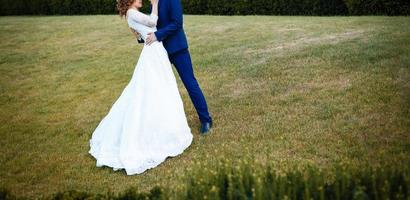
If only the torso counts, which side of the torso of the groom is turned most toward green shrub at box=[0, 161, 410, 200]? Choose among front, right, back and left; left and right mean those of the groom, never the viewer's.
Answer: left

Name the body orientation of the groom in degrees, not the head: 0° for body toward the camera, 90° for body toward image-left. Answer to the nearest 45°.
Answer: approximately 90°
